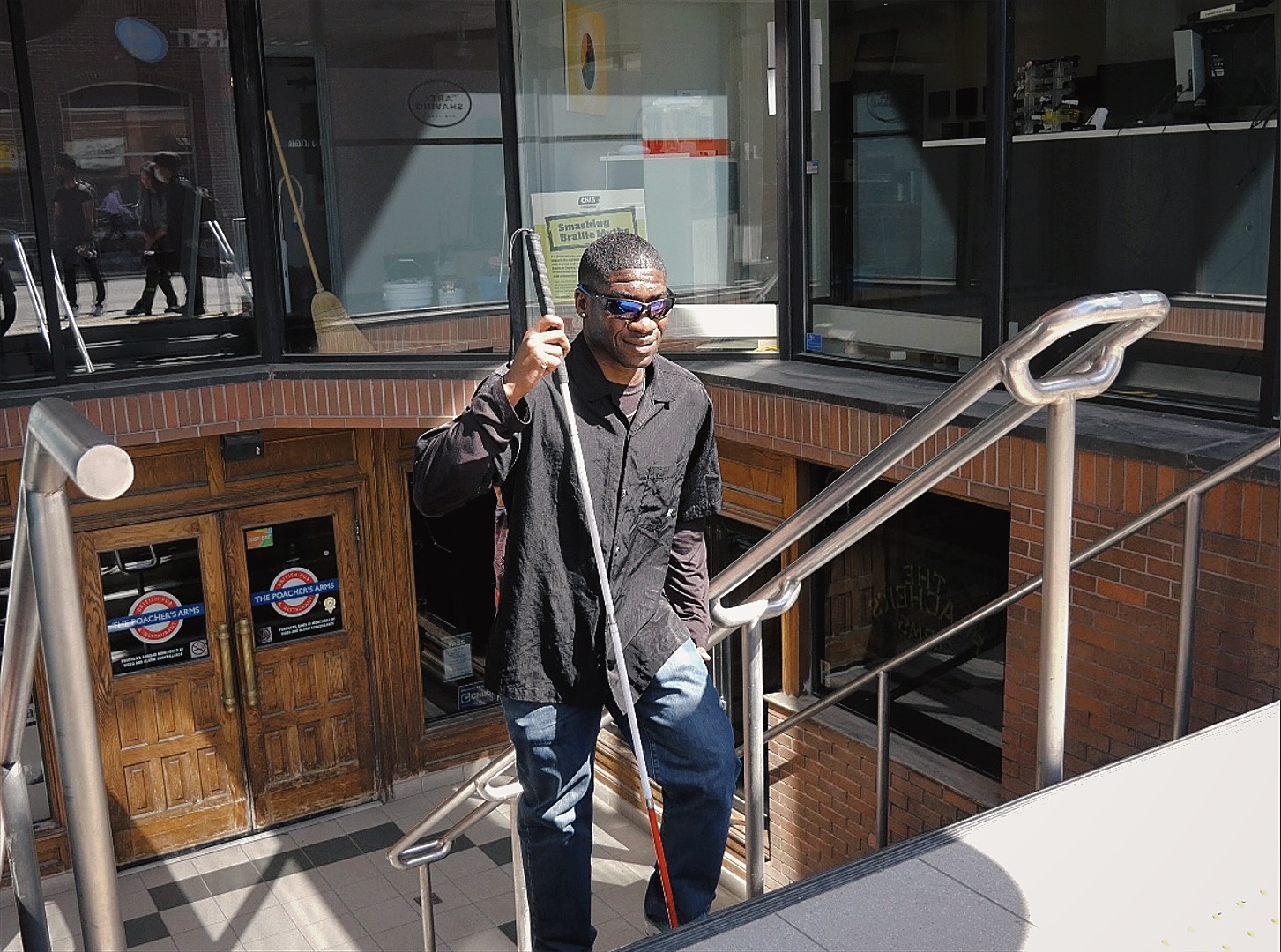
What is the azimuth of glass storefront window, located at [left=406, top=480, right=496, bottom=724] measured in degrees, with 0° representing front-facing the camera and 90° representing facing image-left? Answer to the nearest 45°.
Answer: approximately 315°

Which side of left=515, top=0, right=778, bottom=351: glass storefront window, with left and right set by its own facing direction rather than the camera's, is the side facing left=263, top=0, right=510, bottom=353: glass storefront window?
right

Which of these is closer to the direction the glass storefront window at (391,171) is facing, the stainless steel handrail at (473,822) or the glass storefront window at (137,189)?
the stainless steel handrail

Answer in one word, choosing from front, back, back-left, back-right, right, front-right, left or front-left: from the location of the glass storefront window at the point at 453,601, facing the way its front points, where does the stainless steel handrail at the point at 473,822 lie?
front-right

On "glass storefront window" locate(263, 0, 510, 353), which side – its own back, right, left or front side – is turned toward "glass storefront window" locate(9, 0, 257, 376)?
right

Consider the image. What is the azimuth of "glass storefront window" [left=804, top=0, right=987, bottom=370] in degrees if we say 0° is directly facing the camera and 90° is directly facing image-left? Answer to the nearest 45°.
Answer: approximately 0°

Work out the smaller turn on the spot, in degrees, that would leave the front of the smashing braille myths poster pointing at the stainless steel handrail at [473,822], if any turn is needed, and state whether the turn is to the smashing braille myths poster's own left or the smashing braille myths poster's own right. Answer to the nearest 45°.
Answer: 0° — it already faces it

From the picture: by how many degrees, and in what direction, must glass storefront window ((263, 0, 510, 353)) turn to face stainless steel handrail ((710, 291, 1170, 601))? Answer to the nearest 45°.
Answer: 0° — it already faces it
